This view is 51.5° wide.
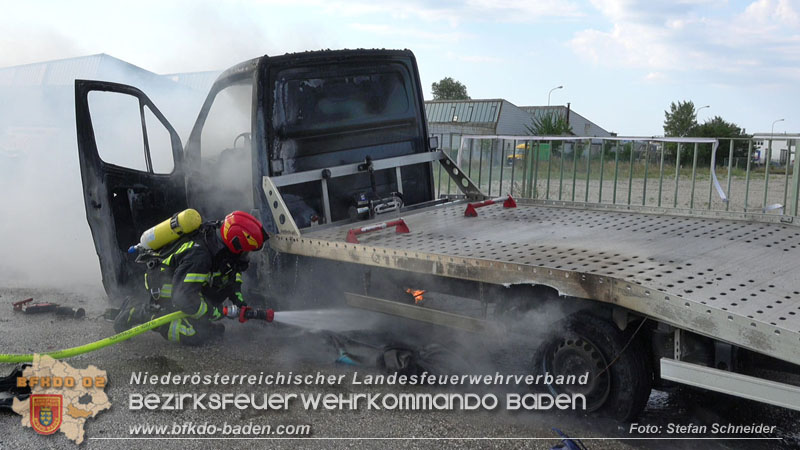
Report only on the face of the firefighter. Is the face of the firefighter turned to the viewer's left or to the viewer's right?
to the viewer's right

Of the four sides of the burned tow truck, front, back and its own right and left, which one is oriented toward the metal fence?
right

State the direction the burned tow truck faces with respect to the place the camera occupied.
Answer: facing away from the viewer and to the left of the viewer
